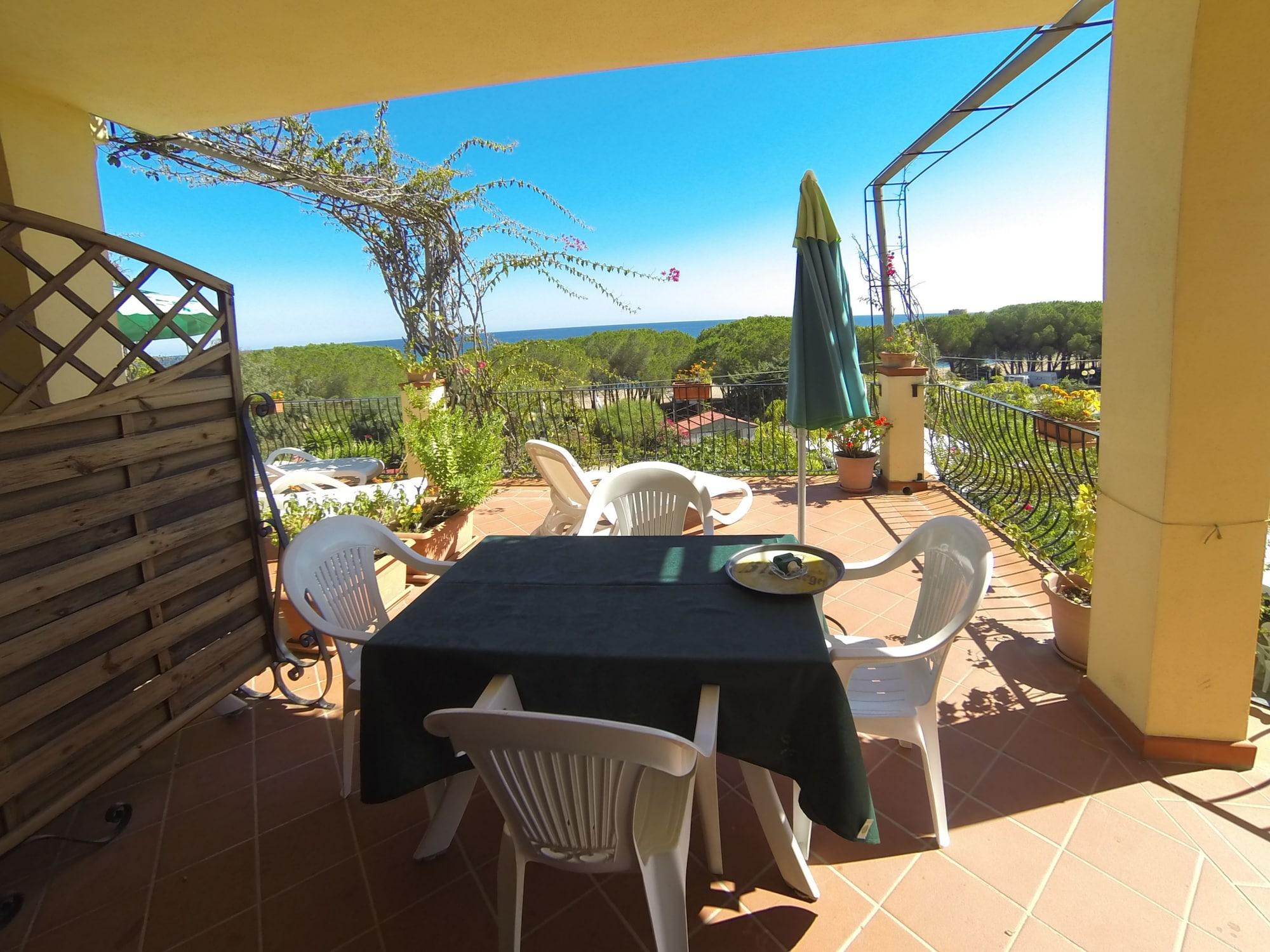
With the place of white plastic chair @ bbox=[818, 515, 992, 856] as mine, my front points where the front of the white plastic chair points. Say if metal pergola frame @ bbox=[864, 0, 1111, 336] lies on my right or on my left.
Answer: on my right

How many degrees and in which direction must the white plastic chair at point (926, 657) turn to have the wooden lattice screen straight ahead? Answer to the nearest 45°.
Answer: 0° — it already faces it

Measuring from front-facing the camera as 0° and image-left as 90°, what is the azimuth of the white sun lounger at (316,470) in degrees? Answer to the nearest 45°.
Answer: approximately 270°

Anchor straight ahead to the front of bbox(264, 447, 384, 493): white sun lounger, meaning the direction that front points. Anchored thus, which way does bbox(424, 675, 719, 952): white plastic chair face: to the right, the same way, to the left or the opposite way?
to the left

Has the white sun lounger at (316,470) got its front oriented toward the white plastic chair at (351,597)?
no

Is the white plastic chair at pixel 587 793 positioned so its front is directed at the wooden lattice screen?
no

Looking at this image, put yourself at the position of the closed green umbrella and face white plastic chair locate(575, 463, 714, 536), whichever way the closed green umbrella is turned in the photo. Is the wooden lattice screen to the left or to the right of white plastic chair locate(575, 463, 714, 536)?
left

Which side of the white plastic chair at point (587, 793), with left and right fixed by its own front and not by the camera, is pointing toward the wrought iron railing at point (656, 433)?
front

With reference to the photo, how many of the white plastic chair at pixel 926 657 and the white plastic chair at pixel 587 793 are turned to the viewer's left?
1

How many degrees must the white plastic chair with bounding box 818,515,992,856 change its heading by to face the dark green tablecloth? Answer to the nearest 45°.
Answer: approximately 45° to its left

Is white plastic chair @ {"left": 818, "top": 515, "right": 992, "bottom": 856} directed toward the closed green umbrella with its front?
no

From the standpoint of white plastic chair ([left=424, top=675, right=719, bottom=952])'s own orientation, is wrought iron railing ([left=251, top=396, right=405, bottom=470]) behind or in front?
in front

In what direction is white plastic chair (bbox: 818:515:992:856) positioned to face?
to the viewer's left

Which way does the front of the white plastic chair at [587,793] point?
away from the camera

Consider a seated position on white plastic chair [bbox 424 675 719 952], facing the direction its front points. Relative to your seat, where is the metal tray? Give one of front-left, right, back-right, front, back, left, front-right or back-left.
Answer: front-right

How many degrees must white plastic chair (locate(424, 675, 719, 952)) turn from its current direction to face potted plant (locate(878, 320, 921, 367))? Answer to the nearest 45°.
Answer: approximately 45° to its right

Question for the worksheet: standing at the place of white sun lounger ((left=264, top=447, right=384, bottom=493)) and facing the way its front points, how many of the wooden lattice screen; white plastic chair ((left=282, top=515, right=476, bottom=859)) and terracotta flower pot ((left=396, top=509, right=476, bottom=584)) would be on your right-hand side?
3
